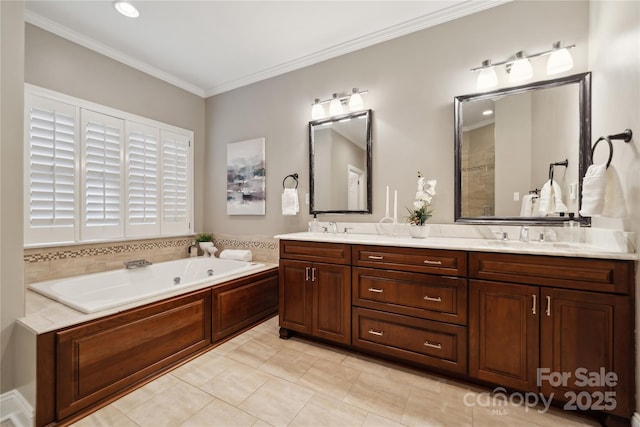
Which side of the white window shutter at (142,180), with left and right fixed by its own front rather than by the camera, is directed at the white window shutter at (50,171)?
right

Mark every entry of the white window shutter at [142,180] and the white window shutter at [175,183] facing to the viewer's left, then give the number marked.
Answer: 0

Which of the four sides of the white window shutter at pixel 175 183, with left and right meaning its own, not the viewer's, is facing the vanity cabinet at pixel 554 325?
front

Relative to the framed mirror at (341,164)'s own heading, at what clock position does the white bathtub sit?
The white bathtub is roughly at 1 o'clock from the framed mirror.

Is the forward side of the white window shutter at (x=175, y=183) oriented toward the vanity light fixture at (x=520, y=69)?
yes

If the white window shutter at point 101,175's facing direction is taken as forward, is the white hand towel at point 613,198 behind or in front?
in front

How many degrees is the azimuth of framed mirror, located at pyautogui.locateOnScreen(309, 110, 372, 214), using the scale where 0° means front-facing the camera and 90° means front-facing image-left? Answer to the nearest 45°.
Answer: approximately 45°

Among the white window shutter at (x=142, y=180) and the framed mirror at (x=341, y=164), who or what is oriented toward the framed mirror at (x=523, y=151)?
the white window shutter

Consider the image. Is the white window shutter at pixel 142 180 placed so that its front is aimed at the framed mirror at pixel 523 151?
yes

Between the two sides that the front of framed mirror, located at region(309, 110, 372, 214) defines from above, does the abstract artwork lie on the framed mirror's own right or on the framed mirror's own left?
on the framed mirror's own right

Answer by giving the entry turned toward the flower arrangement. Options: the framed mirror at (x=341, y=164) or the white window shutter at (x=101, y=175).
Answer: the white window shutter

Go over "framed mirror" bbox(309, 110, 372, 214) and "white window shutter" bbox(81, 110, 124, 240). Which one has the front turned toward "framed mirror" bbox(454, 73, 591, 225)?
the white window shutter

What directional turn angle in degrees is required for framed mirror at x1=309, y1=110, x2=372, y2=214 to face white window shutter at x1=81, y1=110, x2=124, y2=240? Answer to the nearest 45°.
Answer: approximately 45° to its right
